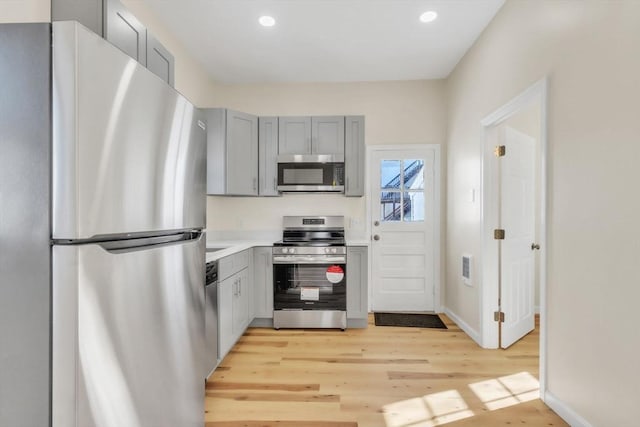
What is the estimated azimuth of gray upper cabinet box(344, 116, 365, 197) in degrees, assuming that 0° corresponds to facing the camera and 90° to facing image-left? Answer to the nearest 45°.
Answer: approximately 0°

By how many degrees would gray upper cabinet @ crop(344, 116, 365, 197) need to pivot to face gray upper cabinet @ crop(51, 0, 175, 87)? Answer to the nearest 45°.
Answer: approximately 45° to its right

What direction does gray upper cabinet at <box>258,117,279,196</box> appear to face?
toward the camera

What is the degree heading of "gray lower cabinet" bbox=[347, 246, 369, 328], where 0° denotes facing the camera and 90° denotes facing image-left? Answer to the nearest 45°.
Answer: approximately 0°

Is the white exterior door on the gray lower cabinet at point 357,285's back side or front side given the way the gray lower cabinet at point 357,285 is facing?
on the back side

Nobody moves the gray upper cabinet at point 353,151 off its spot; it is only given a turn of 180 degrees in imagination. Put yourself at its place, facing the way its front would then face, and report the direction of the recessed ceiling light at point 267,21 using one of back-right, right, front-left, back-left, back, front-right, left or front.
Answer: back-left

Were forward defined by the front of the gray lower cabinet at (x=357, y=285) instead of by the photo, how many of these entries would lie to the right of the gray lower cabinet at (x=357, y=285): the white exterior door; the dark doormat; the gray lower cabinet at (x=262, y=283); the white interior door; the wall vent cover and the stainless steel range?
2

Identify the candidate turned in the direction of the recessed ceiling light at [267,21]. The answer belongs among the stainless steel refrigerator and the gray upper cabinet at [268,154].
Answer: the gray upper cabinet

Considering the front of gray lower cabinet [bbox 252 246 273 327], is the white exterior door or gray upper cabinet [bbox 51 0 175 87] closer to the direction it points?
the gray upper cabinet

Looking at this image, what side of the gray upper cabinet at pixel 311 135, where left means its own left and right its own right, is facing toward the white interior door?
left

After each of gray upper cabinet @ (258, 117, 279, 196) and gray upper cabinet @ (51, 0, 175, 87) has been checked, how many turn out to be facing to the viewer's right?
1

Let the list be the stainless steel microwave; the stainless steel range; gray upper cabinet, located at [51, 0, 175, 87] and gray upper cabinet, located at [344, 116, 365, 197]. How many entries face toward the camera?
3

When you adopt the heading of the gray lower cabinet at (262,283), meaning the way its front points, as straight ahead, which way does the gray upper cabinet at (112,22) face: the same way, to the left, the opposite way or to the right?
to the left

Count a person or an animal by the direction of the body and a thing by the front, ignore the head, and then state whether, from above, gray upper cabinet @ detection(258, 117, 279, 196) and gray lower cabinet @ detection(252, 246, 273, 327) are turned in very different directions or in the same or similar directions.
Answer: same or similar directions

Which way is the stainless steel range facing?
toward the camera

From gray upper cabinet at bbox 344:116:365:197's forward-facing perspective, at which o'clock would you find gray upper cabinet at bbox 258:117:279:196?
gray upper cabinet at bbox 258:117:279:196 is roughly at 3 o'clock from gray upper cabinet at bbox 344:116:365:197.

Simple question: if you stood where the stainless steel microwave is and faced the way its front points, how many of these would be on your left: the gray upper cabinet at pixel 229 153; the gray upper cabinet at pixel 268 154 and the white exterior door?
1
